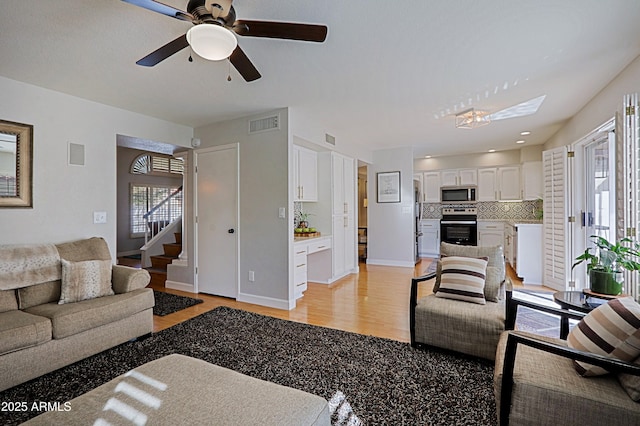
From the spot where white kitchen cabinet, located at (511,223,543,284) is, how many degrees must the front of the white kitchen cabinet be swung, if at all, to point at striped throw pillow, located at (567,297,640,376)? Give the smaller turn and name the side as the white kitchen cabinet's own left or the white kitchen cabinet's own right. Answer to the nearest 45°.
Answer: approximately 90° to the white kitchen cabinet's own left

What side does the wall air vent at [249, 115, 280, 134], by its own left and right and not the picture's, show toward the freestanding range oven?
back

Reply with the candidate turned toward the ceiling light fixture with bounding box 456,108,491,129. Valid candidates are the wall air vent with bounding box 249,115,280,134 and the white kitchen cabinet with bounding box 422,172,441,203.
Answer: the white kitchen cabinet

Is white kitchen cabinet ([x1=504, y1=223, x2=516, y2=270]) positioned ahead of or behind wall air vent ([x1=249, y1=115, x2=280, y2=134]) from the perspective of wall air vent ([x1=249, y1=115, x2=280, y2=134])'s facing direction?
behind

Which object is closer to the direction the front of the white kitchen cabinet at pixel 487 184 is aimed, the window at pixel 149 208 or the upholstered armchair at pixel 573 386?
the upholstered armchair

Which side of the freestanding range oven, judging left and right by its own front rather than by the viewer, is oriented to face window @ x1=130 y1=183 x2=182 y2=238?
right
